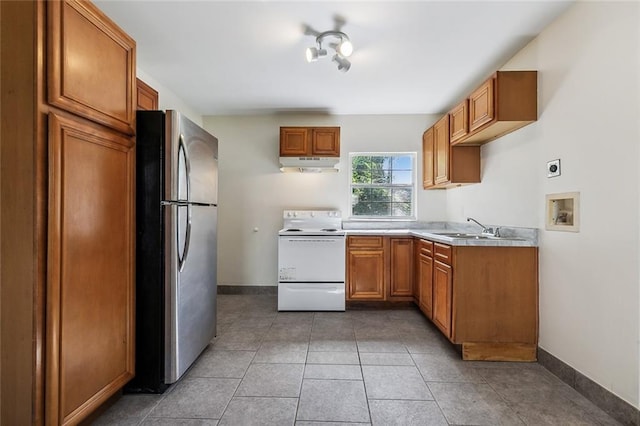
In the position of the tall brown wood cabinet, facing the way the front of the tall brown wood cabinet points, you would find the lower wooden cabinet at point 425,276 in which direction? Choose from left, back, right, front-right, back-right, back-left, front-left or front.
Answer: front-left

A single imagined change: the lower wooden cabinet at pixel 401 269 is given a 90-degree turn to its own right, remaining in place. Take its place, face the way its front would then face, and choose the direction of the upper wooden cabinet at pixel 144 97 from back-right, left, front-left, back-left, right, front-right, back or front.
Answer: front-left

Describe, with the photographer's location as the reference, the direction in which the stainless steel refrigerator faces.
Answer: facing the viewer and to the right of the viewer

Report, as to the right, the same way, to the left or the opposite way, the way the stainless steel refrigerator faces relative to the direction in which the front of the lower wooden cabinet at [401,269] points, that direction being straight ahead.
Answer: to the left

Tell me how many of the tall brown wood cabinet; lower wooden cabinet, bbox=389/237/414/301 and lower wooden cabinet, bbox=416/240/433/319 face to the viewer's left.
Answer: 1

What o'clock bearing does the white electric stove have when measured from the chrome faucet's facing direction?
The white electric stove is roughly at 1 o'clock from the chrome faucet.

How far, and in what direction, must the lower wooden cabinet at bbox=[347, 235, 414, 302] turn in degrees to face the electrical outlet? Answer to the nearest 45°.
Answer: approximately 45° to its left

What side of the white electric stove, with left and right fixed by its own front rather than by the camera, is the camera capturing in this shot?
front

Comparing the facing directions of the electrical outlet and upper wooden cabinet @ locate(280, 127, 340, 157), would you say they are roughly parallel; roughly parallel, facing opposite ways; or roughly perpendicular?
roughly perpendicular

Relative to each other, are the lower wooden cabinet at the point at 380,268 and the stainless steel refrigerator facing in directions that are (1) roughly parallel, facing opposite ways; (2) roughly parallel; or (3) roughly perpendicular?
roughly perpendicular

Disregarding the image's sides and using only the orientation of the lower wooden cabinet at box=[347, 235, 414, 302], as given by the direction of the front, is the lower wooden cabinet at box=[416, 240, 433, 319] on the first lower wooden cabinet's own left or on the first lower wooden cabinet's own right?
on the first lower wooden cabinet's own left

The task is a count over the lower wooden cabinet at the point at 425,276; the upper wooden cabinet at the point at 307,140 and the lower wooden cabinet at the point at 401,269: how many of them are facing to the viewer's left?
1

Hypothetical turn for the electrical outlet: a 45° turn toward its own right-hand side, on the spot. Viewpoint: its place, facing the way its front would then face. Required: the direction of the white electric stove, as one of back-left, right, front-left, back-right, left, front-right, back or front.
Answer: front

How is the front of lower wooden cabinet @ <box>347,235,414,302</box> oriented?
toward the camera

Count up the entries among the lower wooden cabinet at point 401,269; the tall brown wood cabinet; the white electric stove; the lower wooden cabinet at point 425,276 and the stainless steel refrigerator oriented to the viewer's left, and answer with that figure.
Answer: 1
